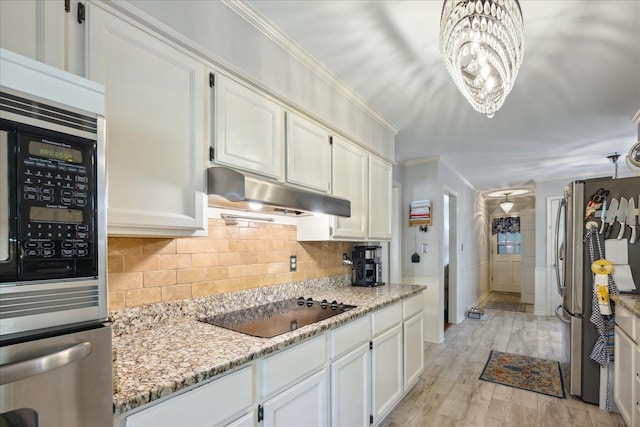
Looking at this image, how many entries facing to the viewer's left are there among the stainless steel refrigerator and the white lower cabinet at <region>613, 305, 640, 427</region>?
2

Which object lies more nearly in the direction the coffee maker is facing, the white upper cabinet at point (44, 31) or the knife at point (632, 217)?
the knife

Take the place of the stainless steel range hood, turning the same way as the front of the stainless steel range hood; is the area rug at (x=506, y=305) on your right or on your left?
on your left

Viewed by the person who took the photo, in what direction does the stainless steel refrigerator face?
facing to the left of the viewer

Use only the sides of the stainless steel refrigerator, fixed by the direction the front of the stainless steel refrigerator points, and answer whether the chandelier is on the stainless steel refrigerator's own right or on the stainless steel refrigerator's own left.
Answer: on the stainless steel refrigerator's own left

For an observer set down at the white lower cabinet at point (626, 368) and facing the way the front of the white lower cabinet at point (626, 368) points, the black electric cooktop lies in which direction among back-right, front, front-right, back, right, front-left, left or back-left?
front-left

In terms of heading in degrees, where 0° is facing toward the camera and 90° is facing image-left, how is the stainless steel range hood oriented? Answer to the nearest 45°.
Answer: approximately 315°

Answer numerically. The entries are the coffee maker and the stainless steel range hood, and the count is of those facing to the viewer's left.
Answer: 0

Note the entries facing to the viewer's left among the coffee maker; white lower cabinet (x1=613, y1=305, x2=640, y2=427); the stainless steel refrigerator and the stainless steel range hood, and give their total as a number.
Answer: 2

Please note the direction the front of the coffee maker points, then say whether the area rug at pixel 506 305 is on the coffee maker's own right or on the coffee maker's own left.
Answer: on the coffee maker's own left

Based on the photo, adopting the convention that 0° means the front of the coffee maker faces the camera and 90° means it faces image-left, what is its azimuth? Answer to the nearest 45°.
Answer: approximately 315°

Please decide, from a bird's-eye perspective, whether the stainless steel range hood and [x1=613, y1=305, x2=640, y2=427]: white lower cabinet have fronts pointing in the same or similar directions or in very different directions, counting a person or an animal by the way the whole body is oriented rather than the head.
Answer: very different directions

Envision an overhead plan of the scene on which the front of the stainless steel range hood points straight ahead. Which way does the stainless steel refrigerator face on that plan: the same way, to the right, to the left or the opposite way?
the opposite way
